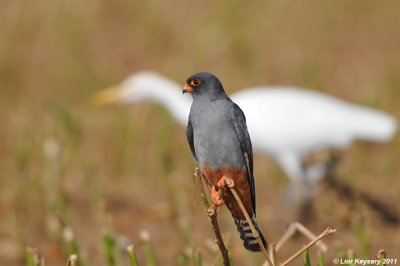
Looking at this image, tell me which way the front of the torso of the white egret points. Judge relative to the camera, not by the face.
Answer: to the viewer's left

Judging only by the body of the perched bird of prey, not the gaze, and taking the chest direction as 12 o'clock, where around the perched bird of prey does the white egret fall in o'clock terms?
The white egret is roughly at 5 o'clock from the perched bird of prey.

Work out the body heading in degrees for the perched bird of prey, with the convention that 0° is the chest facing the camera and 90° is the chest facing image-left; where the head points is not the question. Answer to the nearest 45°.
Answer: approximately 45°

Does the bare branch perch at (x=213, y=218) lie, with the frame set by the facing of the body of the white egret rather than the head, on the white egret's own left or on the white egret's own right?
on the white egret's own left

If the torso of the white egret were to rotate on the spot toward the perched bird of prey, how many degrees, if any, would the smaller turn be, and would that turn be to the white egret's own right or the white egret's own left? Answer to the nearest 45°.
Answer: approximately 90° to the white egret's own left
